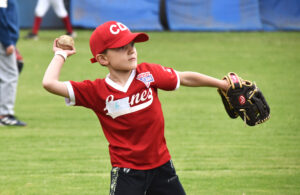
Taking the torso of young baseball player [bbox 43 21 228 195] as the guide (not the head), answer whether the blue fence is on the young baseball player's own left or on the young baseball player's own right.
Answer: on the young baseball player's own left

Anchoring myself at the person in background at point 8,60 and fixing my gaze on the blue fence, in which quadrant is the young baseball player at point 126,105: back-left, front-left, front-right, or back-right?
back-right

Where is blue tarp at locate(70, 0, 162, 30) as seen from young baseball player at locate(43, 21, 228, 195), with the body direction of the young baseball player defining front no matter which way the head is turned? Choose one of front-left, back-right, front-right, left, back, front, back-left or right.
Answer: back-left

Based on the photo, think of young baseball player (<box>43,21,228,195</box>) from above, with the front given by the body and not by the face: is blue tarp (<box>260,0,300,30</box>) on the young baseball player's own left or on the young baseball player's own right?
on the young baseball player's own left

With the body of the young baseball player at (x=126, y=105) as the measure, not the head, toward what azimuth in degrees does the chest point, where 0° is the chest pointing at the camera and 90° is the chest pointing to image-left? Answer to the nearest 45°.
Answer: approximately 315°

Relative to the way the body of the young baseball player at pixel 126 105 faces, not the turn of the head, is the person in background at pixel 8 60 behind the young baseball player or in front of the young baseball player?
behind
